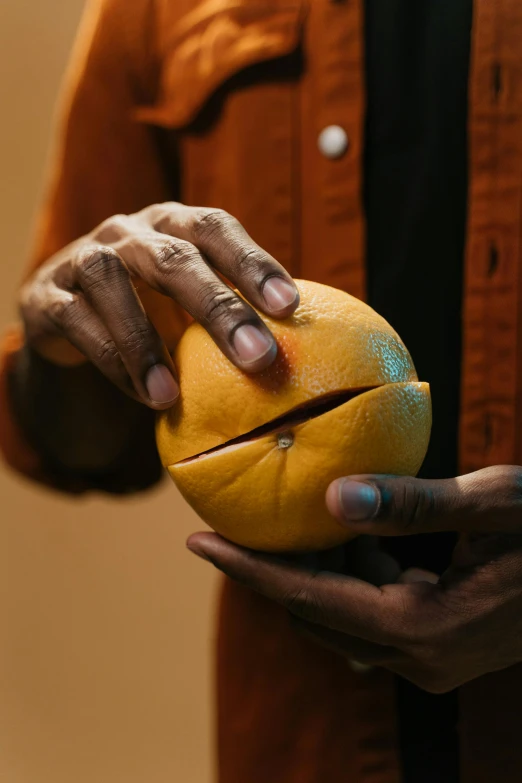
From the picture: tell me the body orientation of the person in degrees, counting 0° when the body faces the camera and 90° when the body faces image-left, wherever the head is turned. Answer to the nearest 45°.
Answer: approximately 0°
